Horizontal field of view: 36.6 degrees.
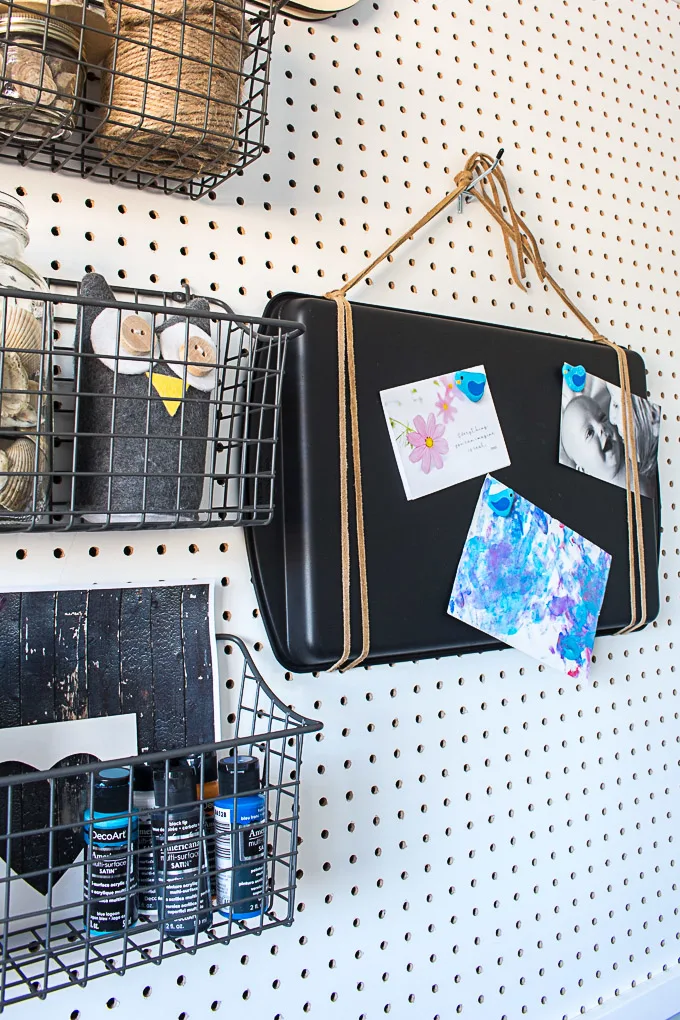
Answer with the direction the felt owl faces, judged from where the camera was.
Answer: facing the viewer and to the right of the viewer

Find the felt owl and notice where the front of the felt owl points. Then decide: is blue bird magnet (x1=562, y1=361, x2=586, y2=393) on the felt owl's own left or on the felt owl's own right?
on the felt owl's own left

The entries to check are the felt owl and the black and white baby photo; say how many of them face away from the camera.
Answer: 0

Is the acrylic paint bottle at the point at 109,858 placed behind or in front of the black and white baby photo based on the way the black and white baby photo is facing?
in front

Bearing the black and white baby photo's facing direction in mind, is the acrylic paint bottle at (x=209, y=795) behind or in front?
in front
